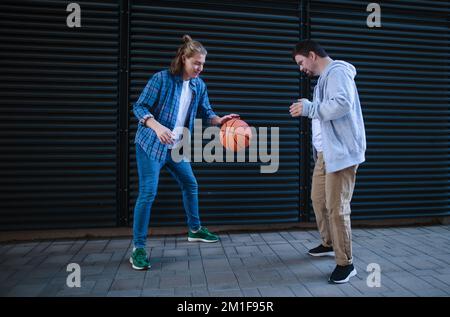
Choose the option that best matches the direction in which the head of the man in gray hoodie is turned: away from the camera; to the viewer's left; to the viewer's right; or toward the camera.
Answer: to the viewer's left

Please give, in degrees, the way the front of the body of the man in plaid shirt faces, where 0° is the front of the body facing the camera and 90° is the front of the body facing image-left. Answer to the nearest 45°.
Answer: approximately 315°

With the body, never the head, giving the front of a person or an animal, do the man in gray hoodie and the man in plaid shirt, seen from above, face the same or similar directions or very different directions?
very different directions

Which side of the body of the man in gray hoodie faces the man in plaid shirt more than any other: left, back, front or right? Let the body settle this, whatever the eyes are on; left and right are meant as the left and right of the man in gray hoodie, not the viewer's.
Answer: front

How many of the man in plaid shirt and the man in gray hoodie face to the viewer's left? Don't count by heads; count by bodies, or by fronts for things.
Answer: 1

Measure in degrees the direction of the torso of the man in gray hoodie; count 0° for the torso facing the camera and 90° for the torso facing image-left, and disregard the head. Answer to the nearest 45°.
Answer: approximately 90°

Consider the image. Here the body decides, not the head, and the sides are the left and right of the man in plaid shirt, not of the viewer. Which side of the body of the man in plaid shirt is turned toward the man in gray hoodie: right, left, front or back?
front
